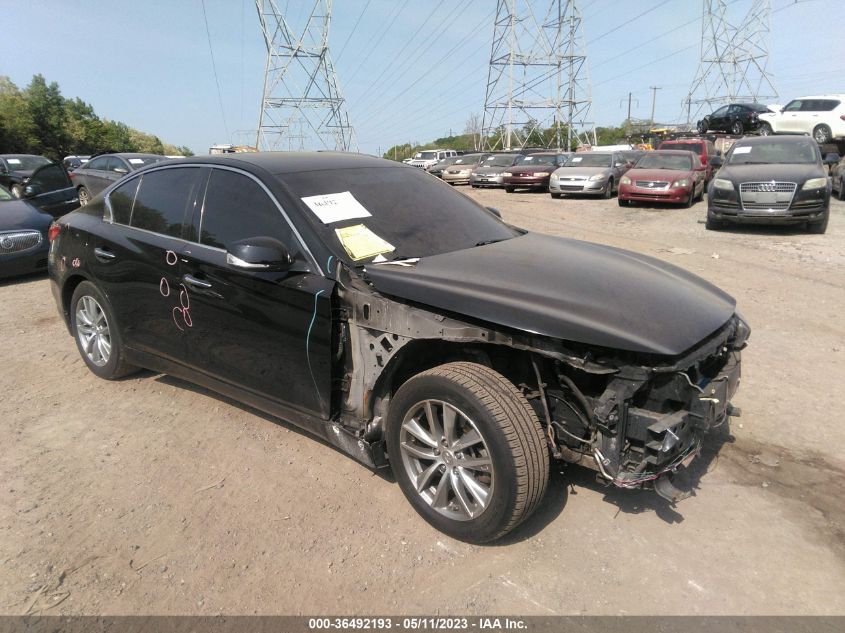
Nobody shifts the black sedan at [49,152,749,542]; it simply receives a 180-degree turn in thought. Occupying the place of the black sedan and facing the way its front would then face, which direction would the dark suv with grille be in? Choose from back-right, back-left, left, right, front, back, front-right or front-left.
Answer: right

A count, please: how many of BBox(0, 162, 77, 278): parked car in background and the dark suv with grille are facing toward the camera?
2

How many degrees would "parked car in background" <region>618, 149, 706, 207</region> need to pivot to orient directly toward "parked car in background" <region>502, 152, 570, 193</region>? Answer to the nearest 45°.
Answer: approximately 90° to its right

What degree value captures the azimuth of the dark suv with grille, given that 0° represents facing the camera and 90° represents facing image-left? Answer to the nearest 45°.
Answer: approximately 0°

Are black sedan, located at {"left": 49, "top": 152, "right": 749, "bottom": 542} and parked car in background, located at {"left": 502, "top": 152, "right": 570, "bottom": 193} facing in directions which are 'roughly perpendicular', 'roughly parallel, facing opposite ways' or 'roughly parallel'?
roughly perpendicular

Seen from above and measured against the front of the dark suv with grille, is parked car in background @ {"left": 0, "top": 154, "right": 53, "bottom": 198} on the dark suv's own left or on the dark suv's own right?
on the dark suv's own right

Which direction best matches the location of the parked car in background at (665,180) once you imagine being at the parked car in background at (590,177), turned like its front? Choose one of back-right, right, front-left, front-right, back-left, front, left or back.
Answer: left

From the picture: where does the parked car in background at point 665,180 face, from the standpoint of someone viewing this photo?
facing the viewer and to the left of the viewer

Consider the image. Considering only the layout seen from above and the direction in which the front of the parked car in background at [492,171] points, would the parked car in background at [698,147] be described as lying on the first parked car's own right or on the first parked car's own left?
on the first parked car's own left

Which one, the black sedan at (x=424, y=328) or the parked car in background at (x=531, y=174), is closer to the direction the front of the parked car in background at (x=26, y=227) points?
the black sedan

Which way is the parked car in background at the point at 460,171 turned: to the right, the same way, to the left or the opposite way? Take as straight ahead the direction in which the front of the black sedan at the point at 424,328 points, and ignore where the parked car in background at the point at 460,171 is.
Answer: to the right

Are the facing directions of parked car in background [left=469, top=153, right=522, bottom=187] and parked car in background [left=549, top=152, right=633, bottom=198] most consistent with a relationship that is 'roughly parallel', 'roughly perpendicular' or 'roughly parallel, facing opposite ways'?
roughly parallel

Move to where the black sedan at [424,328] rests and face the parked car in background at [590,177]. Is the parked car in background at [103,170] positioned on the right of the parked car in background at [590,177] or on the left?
left
